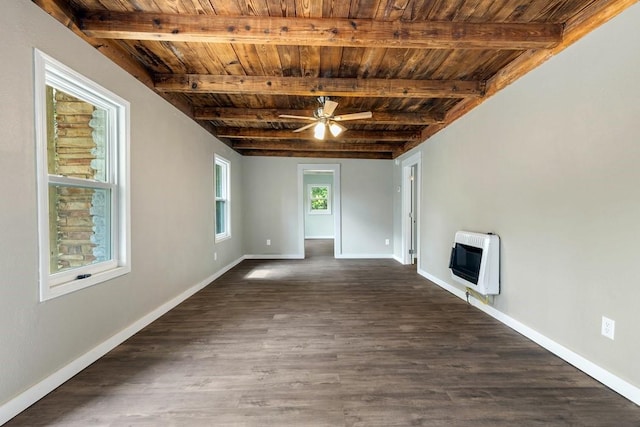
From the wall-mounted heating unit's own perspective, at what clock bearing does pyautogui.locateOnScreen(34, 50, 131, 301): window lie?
The window is roughly at 12 o'clock from the wall-mounted heating unit.

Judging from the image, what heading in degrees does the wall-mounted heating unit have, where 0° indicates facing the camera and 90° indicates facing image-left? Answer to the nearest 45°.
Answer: approximately 45°
